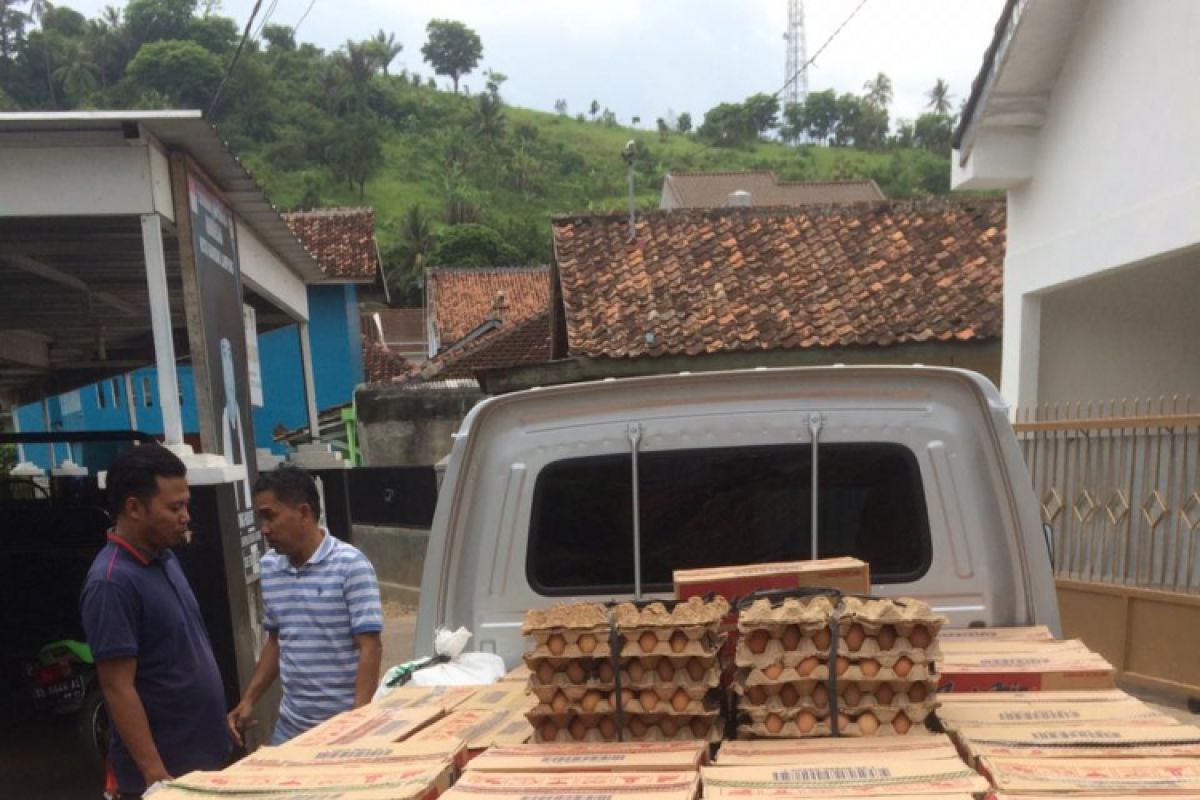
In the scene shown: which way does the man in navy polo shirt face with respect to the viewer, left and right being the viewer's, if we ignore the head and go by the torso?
facing the viewer and to the right of the viewer

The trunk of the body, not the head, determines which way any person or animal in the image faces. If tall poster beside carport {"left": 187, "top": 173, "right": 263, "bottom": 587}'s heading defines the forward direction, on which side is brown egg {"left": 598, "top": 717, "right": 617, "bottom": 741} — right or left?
on its right

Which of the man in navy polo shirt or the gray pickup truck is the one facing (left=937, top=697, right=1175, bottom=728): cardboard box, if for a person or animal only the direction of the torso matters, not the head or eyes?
the man in navy polo shirt

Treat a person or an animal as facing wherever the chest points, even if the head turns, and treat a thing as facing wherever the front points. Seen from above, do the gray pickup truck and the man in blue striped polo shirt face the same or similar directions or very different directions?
very different directions

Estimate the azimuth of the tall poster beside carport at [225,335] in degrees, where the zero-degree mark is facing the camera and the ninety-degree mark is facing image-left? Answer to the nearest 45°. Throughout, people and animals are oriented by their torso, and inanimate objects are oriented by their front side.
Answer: approximately 270°

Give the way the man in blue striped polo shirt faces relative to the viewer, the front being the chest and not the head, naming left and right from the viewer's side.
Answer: facing the viewer and to the left of the viewer

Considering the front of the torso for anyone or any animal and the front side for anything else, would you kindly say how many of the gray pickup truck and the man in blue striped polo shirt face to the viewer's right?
0

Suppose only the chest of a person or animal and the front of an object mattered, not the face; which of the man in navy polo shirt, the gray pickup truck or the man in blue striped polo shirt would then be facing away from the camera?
the gray pickup truck

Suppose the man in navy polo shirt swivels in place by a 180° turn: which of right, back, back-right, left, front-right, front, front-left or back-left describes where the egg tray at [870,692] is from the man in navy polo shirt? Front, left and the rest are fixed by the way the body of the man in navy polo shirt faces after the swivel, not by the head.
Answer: back

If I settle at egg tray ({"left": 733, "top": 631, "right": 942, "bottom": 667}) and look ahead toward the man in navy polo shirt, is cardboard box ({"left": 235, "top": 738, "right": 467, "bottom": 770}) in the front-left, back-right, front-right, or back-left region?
front-left

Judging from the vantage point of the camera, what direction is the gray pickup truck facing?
facing away from the viewer

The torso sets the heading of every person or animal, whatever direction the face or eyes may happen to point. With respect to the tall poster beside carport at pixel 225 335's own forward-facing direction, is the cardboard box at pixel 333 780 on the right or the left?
on its right
